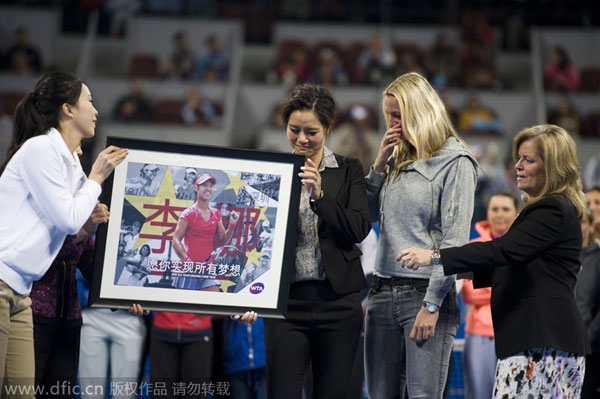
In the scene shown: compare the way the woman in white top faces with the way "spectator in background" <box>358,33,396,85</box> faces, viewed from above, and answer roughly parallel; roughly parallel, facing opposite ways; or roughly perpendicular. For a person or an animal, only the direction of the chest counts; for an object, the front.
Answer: roughly perpendicular

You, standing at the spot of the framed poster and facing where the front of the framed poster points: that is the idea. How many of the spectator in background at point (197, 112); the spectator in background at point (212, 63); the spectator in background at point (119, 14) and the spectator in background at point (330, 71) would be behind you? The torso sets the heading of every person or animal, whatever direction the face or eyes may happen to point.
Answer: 4

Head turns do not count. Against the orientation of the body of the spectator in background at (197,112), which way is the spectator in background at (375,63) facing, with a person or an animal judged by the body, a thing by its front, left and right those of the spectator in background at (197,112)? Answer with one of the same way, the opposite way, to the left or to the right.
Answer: the same way

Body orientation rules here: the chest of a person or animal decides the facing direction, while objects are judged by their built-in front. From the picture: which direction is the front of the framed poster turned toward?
toward the camera

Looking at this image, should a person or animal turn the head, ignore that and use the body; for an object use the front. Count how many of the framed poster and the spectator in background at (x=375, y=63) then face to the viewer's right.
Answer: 0

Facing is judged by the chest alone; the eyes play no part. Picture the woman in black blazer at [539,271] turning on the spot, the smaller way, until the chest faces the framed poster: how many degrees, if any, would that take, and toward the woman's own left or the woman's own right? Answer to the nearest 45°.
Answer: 0° — they already face it

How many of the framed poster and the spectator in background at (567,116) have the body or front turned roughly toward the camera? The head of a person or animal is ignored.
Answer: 2

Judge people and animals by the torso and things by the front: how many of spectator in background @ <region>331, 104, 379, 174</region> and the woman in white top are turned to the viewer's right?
1

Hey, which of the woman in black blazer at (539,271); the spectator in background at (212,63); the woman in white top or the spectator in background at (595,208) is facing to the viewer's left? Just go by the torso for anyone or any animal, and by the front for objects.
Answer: the woman in black blazer

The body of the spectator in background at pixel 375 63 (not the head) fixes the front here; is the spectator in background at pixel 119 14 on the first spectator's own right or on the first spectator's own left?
on the first spectator's own right

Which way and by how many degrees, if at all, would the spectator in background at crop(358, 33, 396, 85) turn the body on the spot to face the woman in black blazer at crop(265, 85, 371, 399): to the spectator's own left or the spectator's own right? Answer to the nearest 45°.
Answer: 0° — they already face them

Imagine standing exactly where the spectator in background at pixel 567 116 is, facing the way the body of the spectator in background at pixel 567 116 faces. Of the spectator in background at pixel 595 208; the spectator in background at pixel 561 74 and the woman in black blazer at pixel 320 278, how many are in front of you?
2

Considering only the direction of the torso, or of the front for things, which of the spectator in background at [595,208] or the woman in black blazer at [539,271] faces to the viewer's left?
the woman in black blazer

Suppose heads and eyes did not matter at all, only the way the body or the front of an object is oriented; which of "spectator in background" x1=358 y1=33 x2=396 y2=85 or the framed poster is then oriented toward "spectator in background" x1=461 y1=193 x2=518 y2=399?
"spectator in background" x1=358 y1=33 x2=396 y2=85

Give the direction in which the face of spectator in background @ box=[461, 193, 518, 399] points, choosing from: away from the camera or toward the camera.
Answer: toward the camera

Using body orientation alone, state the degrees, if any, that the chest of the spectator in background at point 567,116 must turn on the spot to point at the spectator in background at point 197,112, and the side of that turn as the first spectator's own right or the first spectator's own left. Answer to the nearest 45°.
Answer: approximately 90° to the first spectator's own right

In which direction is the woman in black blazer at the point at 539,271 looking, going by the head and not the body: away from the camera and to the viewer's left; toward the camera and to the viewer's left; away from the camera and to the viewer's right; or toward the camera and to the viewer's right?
toward the camera and to the viewer's left

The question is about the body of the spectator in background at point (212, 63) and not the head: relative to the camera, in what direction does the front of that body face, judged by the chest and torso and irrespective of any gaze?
toward the camera

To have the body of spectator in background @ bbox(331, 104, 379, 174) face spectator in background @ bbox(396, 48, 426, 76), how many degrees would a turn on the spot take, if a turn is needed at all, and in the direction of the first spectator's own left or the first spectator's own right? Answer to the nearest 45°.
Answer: approximately 180°

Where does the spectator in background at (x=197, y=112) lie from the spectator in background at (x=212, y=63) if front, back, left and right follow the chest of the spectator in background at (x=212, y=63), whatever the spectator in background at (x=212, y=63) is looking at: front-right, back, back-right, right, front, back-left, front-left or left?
front

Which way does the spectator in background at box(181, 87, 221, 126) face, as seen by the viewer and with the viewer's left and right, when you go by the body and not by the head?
facing the viewer
